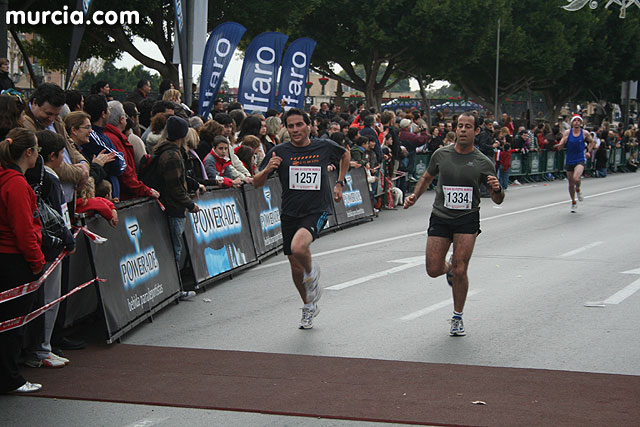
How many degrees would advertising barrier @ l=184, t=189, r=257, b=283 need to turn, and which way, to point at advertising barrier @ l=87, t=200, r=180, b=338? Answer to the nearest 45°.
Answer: approximately 45° to its right

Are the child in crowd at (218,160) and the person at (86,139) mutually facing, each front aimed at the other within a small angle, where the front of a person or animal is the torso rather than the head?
no

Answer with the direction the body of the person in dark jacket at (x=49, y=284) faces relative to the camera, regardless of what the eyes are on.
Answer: to the viewer's right

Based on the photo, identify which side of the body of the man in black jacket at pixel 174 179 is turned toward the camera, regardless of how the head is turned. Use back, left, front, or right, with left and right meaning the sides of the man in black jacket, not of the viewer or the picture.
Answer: right

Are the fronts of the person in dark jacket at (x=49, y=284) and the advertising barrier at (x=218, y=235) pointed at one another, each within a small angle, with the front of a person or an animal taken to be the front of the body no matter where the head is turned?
no

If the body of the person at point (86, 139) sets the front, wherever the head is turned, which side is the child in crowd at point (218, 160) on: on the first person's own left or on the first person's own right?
on the first person's own left

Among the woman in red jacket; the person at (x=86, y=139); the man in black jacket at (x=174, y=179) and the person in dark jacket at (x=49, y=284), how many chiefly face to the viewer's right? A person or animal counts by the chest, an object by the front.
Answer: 4

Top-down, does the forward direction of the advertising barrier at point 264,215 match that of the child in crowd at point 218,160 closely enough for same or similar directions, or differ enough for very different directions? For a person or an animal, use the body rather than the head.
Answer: same or similar directions

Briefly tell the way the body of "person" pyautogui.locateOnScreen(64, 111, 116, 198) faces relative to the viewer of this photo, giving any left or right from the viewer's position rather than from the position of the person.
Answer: facing to the right of the viewer

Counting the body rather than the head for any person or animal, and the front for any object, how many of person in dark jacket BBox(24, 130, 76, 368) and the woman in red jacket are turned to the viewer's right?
2

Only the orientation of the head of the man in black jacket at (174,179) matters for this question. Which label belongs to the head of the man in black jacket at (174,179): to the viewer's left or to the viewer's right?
to the viewer's right

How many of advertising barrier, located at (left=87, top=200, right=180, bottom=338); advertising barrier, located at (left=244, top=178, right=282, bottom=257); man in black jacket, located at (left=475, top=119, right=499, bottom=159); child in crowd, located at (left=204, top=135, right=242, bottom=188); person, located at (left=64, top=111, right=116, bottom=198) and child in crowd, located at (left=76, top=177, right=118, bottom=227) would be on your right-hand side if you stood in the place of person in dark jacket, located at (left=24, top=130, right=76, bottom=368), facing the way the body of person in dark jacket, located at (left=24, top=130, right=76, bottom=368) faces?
0

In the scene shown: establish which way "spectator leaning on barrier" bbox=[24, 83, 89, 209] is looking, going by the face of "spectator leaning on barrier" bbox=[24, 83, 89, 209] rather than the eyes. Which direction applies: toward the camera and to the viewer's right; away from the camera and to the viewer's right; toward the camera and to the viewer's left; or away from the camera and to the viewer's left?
toward the camera and to the viewer's right

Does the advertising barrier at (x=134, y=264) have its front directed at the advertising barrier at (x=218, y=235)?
no

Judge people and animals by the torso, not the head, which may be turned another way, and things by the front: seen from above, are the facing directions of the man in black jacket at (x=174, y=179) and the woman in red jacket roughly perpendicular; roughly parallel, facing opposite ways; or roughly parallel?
roughly parallel

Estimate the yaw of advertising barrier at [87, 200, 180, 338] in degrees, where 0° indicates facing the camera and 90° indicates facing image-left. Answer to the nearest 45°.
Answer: approximately 315°

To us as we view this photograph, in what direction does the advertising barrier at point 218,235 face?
facing the viewer and to the right of the viewer
